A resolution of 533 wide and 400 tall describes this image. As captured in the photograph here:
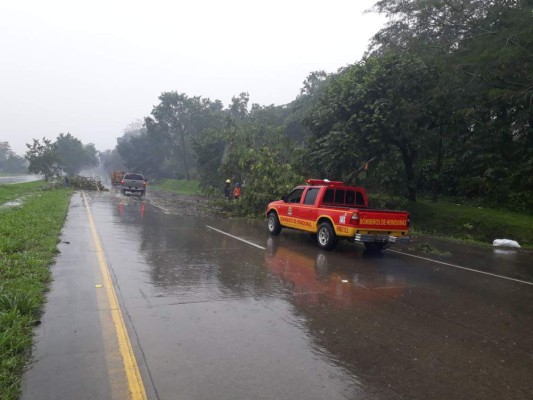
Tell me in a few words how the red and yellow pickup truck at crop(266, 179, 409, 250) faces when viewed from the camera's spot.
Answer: facing away from the viewer and to the left of the viewer
